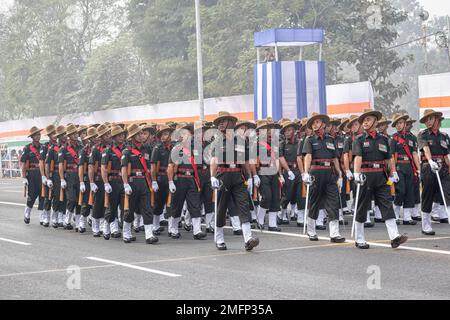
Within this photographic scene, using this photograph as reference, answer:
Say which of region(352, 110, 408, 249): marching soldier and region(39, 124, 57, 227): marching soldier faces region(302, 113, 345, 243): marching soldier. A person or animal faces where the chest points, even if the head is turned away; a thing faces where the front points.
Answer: region(39, 124, 57, 227): marching soldier

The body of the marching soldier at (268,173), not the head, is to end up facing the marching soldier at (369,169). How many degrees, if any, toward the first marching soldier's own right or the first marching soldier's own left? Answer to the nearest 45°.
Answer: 0° — they already face them

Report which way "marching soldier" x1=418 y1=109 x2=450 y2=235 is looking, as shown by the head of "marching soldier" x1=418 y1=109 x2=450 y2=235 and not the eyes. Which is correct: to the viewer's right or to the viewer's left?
to the viewer's left

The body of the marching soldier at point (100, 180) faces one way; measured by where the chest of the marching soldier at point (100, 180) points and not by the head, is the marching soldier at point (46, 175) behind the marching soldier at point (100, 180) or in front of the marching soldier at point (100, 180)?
behind

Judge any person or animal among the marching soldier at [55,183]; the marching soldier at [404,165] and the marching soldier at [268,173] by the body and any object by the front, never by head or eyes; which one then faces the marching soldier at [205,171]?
the marching soldier at [55,183]

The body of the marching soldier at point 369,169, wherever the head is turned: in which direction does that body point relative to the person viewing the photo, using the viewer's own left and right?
facing the viewer and to the right of the viewer

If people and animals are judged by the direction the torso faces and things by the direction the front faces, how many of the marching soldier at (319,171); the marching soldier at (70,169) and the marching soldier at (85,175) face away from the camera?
0

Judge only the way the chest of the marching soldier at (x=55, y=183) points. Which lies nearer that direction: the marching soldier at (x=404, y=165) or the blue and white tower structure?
the marching soldier

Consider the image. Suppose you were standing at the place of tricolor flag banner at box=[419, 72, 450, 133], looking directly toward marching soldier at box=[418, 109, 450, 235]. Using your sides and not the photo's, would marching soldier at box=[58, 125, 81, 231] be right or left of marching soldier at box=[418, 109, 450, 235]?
right

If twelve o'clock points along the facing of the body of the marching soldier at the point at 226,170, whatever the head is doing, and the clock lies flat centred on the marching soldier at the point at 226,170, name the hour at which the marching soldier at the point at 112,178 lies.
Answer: the marching soldier at the point at 112,178 is roughly at 6 o'clock from the marching soldier at the point at 226,170.

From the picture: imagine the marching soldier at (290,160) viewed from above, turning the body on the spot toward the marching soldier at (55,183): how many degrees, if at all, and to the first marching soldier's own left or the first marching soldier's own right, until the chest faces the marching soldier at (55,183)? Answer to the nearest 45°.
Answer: approximately 135° to the first marching soldier's own right

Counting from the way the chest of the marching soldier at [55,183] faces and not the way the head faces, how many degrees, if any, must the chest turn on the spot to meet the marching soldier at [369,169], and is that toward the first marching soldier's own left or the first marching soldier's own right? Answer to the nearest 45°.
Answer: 0° — they already face them
